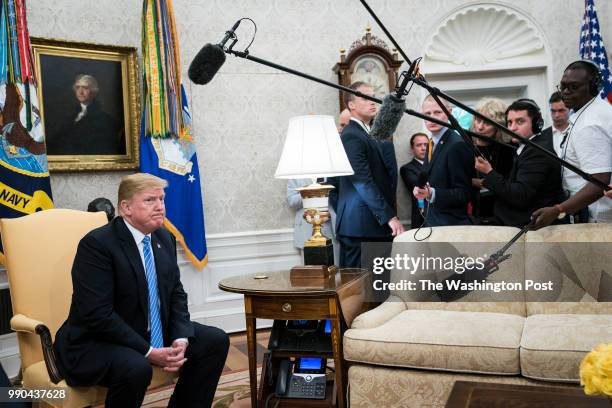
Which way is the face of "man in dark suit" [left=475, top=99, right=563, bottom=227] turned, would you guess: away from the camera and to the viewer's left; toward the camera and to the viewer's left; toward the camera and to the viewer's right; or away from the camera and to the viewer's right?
toward the camera and to the viewer's left

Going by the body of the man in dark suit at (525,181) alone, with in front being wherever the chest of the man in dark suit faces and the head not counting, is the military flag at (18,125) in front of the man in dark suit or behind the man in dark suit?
in front

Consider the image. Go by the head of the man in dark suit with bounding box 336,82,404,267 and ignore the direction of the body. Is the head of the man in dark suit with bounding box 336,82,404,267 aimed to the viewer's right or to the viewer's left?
to the viewer's right

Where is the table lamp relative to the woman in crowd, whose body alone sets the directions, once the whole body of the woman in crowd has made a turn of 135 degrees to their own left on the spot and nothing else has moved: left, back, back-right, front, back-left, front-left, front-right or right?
back-right

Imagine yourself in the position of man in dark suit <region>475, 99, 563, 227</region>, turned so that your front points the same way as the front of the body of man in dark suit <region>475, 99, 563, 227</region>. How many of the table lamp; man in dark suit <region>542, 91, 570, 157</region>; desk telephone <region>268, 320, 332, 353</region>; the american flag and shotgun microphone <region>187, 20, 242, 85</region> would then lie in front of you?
3

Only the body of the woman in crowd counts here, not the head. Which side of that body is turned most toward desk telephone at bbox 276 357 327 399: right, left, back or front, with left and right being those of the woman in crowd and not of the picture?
front

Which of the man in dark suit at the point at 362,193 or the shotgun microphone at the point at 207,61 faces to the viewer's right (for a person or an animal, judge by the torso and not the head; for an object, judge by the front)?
the man in dark suit

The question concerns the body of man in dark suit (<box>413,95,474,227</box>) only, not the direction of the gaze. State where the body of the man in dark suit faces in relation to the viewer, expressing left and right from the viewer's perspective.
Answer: facing the viewer and to the left of the viewer

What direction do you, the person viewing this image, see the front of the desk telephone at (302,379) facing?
facing the viewer

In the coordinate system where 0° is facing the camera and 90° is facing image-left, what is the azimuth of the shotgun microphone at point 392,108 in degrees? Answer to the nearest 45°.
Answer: approximately 45°

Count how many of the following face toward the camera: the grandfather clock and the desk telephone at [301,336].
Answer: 2
